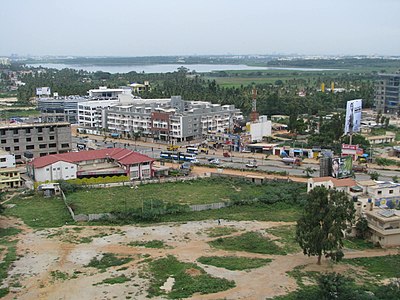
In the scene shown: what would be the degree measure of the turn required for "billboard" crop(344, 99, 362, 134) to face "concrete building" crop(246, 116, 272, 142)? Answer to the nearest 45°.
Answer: approximately 90° to its right

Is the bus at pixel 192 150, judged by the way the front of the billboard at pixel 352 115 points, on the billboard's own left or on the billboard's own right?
on the billboard's own right

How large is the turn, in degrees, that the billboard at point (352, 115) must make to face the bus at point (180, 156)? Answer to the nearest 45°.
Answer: approximately 45° to its right

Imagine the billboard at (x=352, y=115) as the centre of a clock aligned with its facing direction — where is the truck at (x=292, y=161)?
The truck is roughly at 1 o'clock from the billboard.

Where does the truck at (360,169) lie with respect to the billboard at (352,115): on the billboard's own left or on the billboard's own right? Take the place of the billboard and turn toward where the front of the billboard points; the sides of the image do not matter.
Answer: on the billboard's own left
